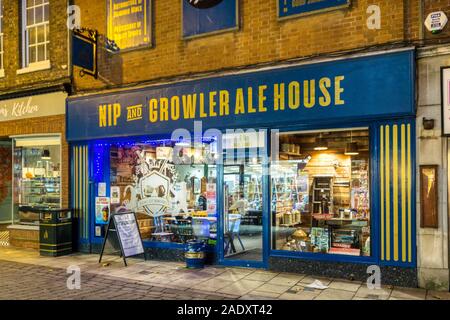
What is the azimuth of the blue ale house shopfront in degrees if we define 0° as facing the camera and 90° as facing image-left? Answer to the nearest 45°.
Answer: approximately 45°

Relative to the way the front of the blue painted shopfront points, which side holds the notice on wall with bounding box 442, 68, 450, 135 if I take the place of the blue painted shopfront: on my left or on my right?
on my left

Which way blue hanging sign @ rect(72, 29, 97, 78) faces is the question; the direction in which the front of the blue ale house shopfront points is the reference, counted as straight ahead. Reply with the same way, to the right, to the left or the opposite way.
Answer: to the left

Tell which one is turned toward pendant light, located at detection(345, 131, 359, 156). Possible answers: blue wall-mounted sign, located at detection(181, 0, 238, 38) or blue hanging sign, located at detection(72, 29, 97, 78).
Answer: blue hanging sign, located at detection(72, 29, 97, 78)

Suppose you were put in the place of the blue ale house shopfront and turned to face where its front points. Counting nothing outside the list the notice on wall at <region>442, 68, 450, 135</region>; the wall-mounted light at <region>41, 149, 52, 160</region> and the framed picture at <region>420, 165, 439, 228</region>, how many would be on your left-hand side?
2

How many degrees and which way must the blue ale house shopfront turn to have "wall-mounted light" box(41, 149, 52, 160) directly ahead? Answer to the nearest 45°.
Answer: approximately 90° to its right

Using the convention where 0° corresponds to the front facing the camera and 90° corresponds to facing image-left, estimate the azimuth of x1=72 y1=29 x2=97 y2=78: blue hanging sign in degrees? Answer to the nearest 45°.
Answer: approximately 315°
